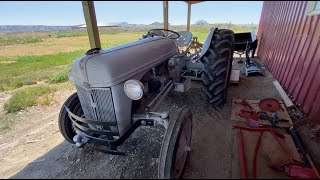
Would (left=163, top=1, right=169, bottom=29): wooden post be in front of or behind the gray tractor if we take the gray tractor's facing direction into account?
behind

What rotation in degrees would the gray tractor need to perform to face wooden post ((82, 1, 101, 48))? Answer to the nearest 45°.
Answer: approximately 135° to its right

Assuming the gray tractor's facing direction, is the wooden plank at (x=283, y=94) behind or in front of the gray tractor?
behind

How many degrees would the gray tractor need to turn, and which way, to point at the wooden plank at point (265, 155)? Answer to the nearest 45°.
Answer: approximately 135° to its left

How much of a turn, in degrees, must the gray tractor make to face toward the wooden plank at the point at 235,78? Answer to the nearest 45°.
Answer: approximately 180°

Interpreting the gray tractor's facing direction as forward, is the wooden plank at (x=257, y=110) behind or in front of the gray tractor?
behind

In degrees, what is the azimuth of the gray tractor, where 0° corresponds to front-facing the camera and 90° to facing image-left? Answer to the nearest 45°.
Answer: approximately 45°
